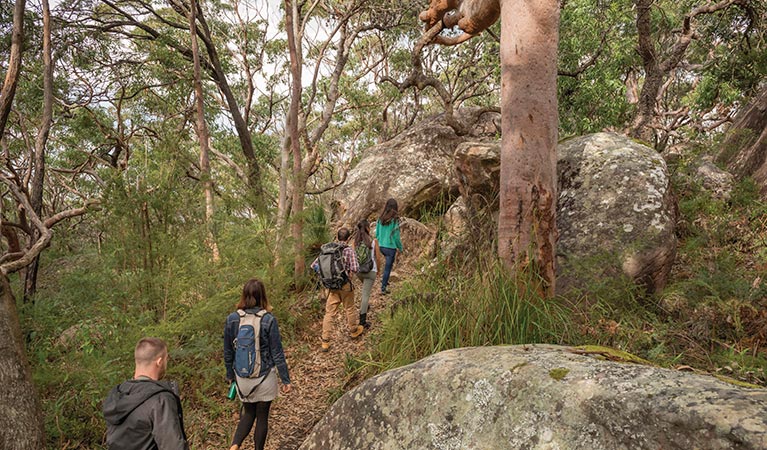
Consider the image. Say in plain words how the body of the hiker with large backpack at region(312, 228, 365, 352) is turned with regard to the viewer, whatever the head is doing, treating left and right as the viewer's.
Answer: facing away from the viewer and to the right of the viewer

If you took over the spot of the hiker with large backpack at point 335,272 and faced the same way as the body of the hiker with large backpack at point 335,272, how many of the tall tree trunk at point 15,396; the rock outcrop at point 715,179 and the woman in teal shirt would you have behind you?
1

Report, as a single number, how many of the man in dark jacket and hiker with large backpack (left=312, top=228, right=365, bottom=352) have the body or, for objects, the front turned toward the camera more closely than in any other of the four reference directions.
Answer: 0

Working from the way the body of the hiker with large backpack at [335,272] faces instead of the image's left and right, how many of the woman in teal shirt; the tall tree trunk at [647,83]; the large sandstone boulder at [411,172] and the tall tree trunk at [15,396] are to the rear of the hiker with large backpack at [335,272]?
1

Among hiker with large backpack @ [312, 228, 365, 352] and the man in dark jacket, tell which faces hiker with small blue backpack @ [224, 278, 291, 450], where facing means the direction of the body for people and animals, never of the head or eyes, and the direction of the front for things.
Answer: the man in dark jacket

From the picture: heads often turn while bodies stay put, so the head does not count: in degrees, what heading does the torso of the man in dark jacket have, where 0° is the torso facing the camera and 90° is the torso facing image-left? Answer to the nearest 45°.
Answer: approximately 225°

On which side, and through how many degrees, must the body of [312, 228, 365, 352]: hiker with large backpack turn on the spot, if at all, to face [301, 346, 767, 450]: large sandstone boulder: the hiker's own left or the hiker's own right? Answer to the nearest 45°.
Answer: approximately 135° to the hiker's own right

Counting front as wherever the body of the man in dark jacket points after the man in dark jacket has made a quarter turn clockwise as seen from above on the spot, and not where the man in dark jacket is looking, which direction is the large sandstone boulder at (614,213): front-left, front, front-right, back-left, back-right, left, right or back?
front-left

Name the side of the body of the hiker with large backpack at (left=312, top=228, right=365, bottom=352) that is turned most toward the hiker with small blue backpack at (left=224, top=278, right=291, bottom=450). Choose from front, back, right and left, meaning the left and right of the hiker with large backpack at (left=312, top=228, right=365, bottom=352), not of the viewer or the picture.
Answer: back

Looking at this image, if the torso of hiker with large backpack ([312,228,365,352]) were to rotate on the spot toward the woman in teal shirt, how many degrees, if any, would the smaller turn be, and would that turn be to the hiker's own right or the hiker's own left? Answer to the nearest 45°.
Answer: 0° — they already face them

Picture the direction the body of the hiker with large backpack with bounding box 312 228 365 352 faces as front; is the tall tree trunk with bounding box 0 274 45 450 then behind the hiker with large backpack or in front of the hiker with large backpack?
behind

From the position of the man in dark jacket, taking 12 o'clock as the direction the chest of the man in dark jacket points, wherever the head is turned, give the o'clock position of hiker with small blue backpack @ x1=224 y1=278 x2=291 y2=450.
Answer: The hiker with small blue backpack is roughly at 12 o'clock from the man in dark jacket.

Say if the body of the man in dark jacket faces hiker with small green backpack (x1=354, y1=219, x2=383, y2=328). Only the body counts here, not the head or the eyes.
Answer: yes

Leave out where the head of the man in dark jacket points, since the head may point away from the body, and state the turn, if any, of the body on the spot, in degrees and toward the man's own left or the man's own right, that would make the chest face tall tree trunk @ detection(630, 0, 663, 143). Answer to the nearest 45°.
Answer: approximately 45° to the man's own right

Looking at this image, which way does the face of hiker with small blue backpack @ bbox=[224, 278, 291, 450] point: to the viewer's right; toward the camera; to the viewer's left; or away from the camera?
away from the camera
